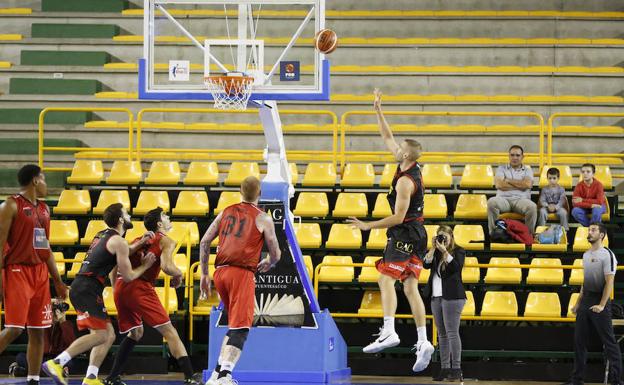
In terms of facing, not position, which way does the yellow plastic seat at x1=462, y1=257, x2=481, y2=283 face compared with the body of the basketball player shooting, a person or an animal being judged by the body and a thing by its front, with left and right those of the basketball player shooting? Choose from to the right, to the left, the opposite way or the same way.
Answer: to the left

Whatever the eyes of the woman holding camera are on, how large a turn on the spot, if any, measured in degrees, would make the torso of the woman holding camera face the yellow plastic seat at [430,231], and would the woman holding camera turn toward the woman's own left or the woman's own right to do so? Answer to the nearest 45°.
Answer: approximately 135° to the woman's own right

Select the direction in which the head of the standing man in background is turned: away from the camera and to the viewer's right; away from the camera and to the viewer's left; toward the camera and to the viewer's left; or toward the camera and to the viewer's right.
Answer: toward the camera and to the viewer's left

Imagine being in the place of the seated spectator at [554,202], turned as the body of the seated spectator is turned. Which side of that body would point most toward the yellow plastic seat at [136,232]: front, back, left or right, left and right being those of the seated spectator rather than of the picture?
right

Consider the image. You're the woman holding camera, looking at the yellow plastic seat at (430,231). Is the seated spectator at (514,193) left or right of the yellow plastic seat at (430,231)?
right

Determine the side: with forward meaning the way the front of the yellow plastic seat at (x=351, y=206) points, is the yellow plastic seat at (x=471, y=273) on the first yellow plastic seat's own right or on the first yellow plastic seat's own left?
on the first yellow plastic seat's own left

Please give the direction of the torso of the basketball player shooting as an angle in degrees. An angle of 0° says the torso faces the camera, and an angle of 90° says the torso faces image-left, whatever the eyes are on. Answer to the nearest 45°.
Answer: approximately 90°

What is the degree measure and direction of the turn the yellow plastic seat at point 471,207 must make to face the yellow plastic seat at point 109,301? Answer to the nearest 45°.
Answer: approximately 45° to its right

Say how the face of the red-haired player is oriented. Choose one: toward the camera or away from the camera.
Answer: away from the camera

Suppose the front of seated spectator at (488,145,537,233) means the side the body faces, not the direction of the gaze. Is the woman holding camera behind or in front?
in front

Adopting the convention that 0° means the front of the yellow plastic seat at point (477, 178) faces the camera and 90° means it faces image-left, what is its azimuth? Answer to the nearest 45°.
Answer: approximately 0°

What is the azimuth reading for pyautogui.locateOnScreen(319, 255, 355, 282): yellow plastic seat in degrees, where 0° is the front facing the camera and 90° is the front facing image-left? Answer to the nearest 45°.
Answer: approximately 0°
